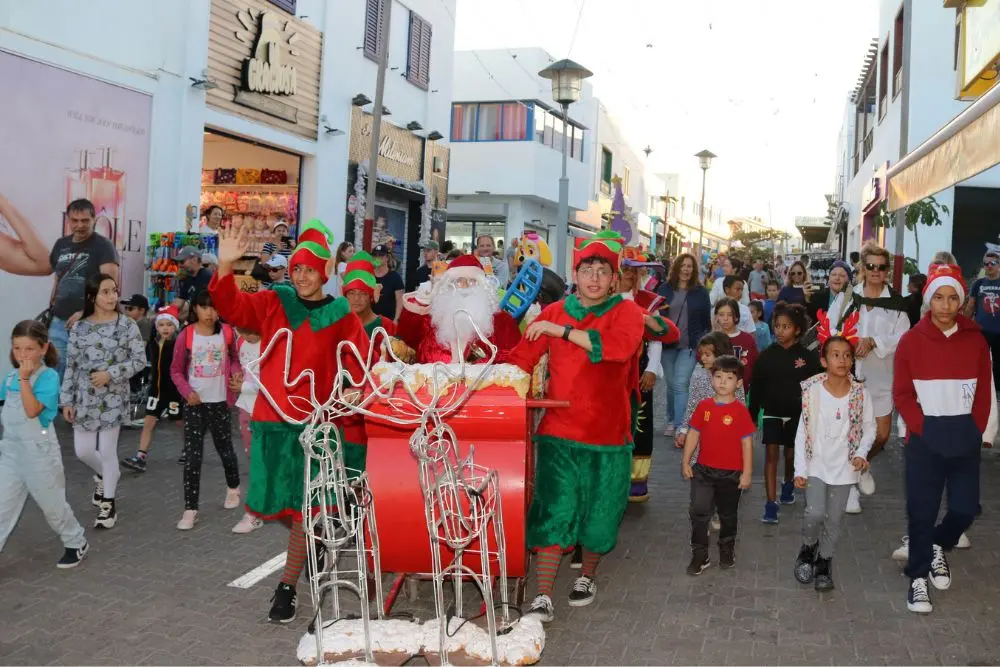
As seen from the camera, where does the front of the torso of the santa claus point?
toward the camera

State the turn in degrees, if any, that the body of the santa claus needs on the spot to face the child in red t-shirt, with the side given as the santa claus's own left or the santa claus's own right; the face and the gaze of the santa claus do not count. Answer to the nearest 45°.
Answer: approximately 90° to the santa claus's own left

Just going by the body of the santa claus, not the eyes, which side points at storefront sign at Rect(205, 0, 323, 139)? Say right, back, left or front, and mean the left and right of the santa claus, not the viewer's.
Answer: back
